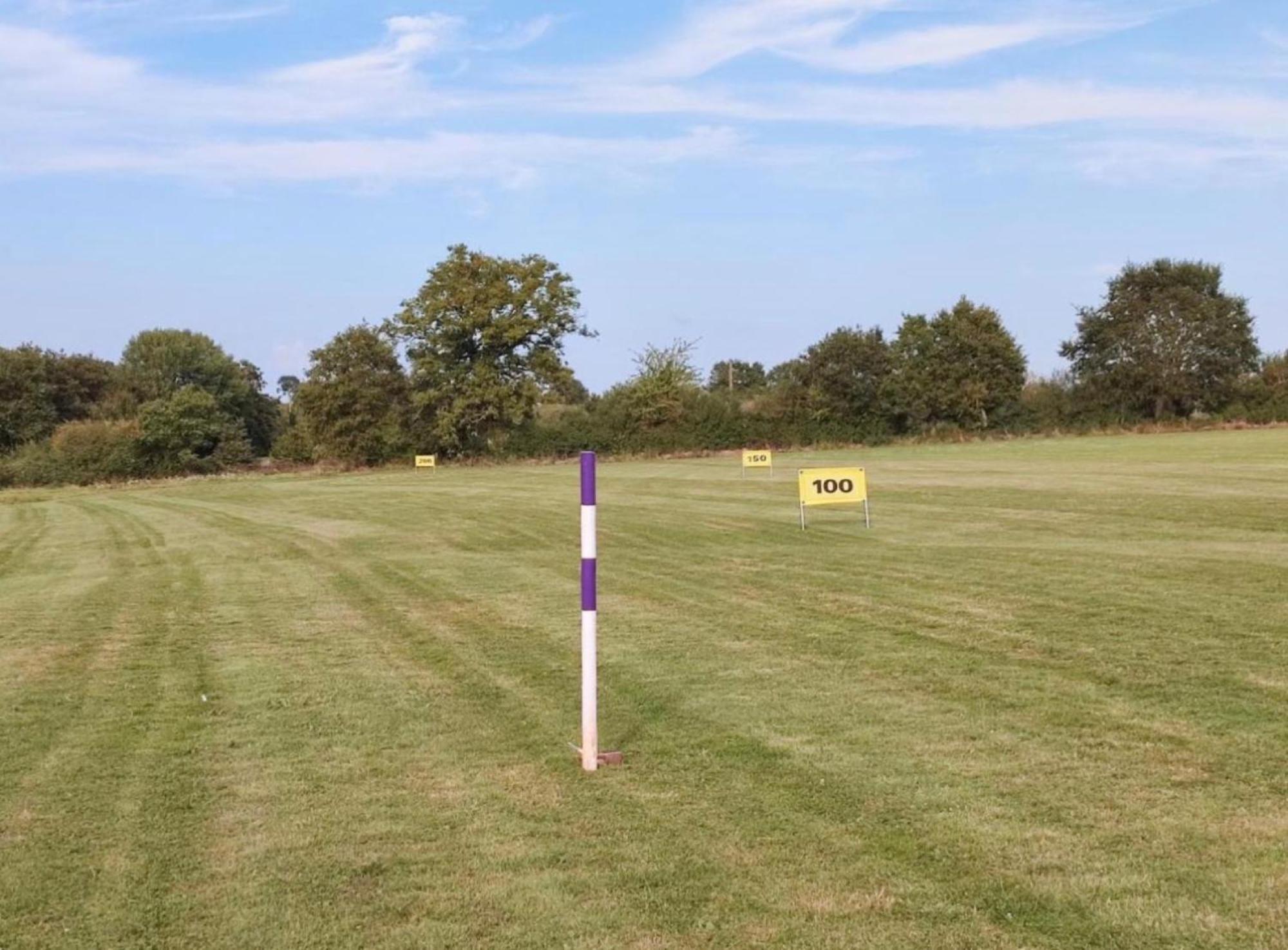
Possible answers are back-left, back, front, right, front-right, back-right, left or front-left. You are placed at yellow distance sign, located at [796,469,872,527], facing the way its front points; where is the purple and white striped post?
front

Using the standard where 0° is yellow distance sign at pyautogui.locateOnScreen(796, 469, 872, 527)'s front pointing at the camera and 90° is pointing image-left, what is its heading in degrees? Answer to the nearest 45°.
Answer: approximately 0°
